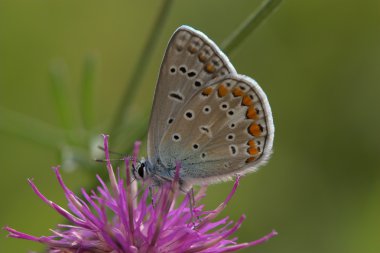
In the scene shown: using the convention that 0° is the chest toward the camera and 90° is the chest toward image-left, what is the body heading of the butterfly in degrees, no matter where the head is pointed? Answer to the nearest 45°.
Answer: approximately 90°

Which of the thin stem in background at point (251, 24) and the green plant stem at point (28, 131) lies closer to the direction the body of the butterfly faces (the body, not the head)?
the green plant stem

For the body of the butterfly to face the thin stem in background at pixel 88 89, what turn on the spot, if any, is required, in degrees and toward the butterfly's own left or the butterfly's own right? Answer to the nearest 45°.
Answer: approximately 45° to the butterfly's own right

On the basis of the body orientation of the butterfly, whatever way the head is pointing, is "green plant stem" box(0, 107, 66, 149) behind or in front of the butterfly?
in front
